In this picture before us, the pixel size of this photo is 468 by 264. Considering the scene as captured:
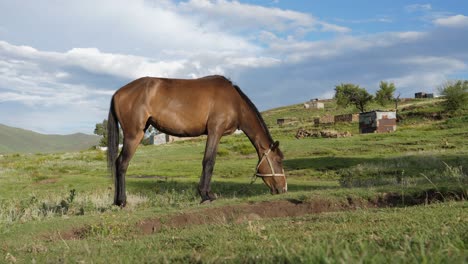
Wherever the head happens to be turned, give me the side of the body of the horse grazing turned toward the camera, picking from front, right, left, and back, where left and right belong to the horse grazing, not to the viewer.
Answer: right
